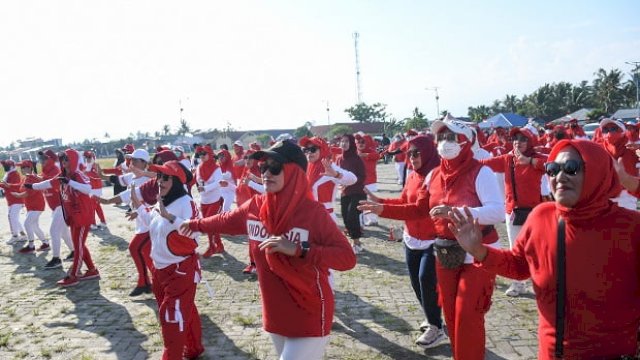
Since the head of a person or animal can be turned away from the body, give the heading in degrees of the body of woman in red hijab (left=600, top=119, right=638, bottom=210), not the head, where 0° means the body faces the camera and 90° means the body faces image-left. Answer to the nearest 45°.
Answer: approximately 45°

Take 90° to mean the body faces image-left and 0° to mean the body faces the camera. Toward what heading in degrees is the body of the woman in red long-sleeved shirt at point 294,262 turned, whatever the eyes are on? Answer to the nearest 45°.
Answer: approximately 45°

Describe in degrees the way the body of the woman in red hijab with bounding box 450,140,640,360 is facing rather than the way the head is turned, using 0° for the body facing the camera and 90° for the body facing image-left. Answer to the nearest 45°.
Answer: approximately 45°

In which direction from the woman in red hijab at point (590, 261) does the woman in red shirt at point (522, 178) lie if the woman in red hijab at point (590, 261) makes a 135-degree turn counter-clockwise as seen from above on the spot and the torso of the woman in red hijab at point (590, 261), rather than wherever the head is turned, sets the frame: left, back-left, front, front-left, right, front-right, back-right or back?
left

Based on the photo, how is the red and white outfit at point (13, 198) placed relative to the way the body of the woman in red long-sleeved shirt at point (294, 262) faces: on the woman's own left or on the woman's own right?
on the woman's own right
